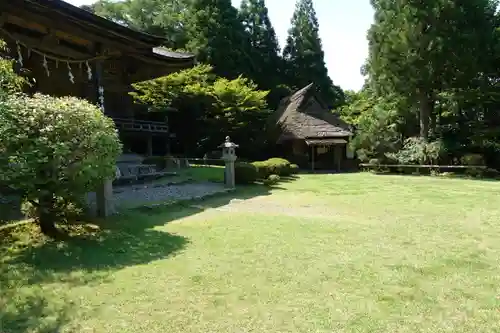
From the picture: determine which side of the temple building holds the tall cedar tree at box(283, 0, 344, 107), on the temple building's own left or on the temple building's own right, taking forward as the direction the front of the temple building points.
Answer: on the temple building's own left

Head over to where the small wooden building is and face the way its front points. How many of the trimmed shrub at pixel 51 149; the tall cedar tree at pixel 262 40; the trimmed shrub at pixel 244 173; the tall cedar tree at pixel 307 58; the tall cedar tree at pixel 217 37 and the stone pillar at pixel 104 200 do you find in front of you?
3

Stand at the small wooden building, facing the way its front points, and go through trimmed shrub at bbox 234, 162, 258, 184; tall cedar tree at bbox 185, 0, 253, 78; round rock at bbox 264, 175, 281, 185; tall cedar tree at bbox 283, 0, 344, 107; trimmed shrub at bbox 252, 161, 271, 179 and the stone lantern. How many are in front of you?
4

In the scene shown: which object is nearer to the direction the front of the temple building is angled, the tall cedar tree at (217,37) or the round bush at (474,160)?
the round bush

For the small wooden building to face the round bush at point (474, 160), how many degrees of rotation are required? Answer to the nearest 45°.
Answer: approximately 45° to its left

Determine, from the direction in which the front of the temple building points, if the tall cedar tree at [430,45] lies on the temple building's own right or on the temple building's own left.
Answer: on the temple building's own left

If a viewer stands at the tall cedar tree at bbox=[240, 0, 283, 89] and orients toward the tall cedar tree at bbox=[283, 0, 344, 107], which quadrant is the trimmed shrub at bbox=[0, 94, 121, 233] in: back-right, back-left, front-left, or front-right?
back-right

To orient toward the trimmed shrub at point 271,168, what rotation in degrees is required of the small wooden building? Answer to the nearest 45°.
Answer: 0° — it already faces it

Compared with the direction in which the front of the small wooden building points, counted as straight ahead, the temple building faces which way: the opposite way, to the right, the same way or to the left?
to the left

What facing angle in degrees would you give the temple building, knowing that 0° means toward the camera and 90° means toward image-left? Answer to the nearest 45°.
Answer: approximately 315°

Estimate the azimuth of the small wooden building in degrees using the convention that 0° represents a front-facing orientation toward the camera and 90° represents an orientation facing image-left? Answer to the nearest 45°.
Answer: approximately 0°

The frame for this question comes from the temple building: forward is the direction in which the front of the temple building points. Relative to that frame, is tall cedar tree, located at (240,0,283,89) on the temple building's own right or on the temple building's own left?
on the temple building's own left

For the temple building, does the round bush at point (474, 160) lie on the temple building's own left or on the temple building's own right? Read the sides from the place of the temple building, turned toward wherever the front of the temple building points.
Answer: on the temple building's own left

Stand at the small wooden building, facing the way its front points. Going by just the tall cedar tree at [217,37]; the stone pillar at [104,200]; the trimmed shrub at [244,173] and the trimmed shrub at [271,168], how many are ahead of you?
3
